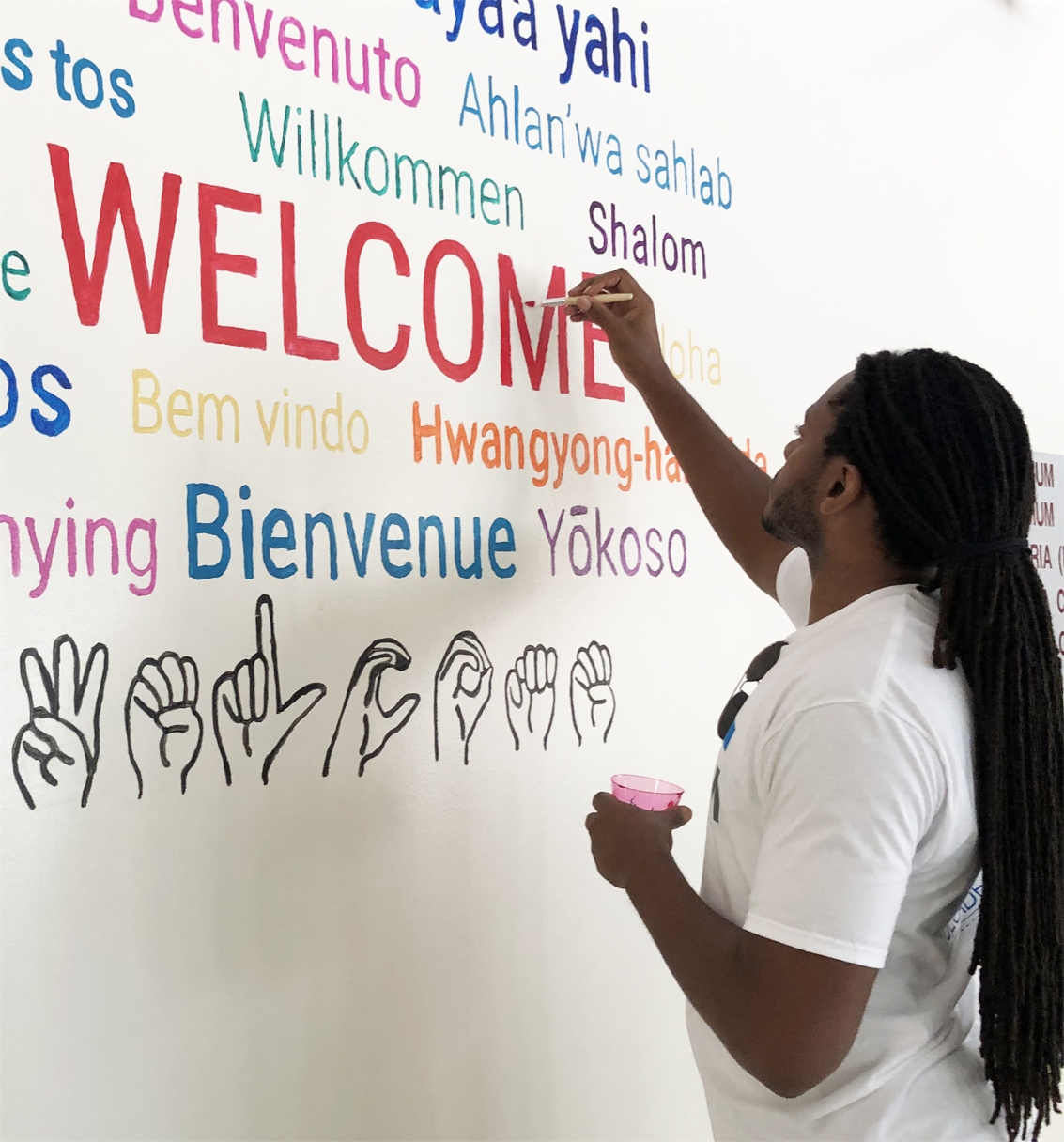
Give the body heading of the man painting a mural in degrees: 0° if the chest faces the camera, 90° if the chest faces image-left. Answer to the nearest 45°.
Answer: approximately 90°
